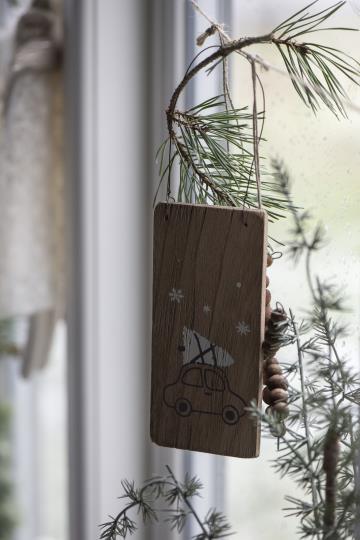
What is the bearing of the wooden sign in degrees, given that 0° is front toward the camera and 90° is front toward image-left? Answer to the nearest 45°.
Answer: approximately 0°

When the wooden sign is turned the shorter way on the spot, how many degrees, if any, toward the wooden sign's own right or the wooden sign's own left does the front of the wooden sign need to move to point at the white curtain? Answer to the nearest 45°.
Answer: approximately 135° to the wooden sign's own right
